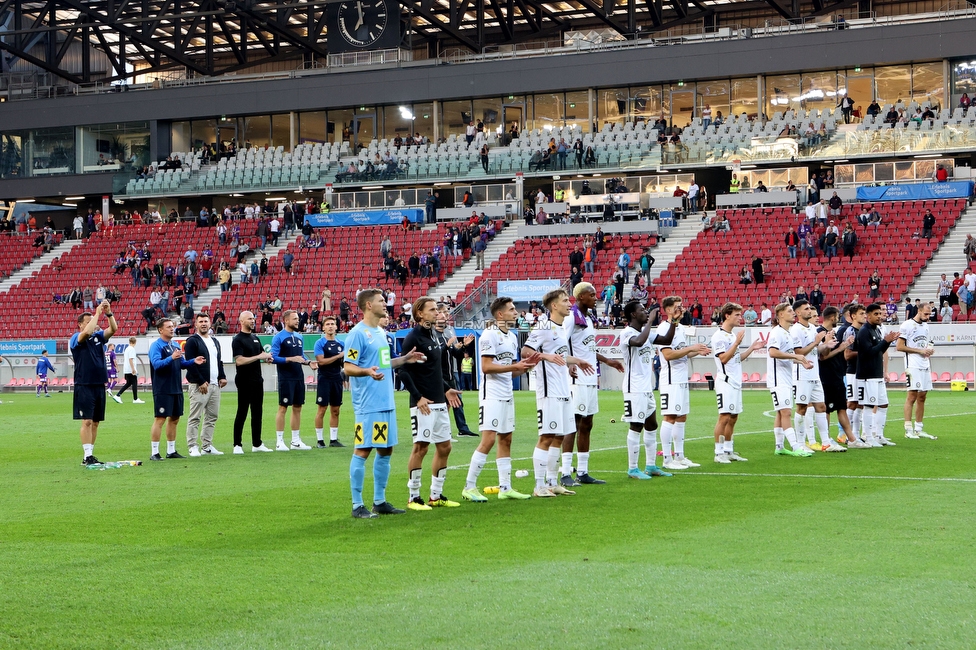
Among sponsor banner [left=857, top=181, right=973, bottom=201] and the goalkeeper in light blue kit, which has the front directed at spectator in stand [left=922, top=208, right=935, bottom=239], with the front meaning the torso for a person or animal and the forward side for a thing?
the sponsor banner

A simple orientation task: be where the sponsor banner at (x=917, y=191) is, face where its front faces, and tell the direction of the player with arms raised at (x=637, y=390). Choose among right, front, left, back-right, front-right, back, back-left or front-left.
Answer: front

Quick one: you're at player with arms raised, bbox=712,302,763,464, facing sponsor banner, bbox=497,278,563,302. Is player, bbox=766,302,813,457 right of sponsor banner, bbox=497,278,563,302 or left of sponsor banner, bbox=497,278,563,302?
right

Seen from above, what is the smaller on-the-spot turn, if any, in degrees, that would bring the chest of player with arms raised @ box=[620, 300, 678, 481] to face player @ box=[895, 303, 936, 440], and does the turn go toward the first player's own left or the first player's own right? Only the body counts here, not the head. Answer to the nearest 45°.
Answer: approximately 90° to the first player's own left

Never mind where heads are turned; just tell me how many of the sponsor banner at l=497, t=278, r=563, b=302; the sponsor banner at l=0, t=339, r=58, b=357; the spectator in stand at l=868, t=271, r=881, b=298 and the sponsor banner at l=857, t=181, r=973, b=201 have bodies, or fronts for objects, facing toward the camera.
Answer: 4

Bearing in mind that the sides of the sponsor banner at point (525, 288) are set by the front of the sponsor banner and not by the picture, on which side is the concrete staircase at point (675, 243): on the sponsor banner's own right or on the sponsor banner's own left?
on the sponsor banner's own left

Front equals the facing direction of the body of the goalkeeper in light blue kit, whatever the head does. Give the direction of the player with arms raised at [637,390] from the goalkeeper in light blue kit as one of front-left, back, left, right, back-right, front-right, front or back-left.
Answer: left

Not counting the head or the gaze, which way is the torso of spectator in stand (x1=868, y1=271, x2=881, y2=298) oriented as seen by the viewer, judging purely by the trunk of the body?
toward the camera

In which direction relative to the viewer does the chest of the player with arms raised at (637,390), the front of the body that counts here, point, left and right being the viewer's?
facing the viewer and to the right of the viewer

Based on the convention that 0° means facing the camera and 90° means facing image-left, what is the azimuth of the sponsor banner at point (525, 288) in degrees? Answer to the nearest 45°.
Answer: approximately 0°

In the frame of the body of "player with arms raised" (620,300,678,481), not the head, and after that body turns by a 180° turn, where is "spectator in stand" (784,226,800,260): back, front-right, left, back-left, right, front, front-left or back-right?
front-right

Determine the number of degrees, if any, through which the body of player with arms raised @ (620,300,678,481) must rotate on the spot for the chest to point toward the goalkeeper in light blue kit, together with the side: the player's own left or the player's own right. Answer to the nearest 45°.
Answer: approximately 90° to the player's own right

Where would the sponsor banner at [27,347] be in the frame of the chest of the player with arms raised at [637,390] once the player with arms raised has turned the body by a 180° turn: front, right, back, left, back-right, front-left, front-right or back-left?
front

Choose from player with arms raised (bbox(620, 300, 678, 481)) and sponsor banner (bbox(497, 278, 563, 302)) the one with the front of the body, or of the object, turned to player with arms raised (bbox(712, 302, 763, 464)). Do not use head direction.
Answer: the sponsor banner

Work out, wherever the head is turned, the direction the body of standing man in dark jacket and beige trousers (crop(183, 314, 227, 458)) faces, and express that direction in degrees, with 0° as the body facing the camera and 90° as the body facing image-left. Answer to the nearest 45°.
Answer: approximately 315°

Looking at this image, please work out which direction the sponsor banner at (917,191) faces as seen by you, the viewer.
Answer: facing the viewer

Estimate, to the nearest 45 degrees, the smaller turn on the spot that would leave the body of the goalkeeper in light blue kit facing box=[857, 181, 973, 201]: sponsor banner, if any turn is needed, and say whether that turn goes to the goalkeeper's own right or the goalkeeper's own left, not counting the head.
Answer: approximately 90° to the goalkeeper's own left

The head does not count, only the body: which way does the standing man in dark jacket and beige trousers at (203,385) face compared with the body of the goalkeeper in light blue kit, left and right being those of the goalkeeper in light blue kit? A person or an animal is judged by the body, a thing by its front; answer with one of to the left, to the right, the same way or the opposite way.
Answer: the same way

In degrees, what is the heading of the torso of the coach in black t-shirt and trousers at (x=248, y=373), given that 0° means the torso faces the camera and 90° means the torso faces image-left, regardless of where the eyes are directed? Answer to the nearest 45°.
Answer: approximately 315°

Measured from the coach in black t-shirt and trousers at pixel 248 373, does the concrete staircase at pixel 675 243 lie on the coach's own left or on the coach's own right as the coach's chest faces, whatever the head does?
on the coach's own left
